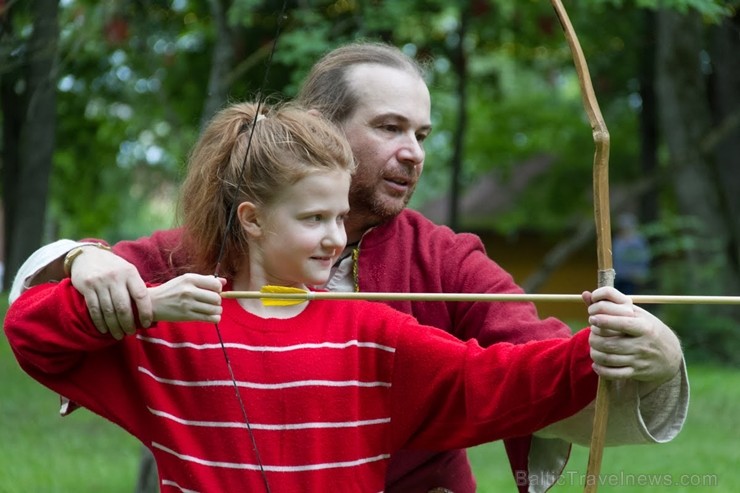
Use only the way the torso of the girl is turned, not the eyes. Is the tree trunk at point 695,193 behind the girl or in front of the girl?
behind

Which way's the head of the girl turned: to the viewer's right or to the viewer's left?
to the viewer's right

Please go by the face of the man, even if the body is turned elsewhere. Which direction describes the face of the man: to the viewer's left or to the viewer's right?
to the viewer's right

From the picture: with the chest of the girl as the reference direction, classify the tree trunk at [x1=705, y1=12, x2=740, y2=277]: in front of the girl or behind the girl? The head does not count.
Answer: behind

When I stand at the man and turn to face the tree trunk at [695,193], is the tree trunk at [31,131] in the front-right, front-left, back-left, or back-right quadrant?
front-left

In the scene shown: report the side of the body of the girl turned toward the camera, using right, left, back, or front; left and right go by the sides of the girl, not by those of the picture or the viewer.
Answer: front
